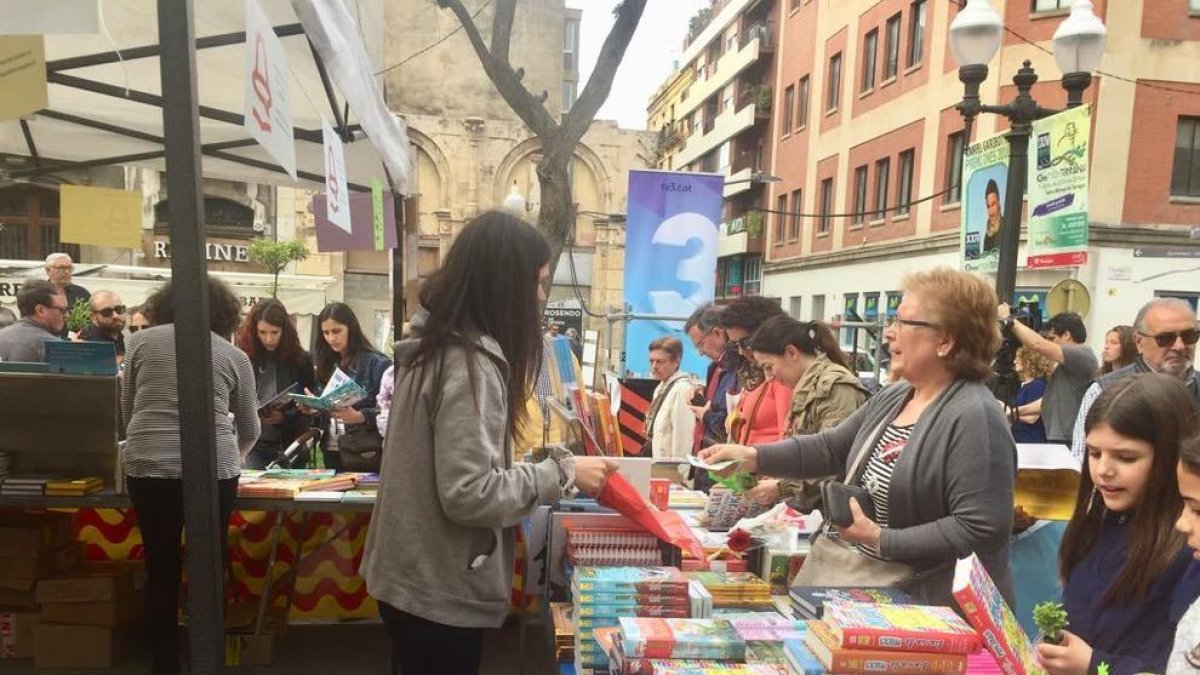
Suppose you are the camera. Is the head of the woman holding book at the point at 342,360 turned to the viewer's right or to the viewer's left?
to the viewer's left

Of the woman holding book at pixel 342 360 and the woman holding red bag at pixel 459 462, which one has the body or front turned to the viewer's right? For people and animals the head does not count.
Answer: the woman holding red bag at pixel 459 462

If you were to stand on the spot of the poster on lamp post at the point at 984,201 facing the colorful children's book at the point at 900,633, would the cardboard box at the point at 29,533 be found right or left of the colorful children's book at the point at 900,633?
right

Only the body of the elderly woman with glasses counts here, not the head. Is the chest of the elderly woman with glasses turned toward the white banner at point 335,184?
yes

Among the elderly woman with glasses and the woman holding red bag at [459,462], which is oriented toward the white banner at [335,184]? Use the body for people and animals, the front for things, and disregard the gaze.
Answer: the elderly woman with glasses

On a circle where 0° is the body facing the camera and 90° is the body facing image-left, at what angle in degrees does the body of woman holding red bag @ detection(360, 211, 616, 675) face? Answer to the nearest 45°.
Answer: approximately 270°

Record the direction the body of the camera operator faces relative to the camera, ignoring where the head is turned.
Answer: to the viewer's left

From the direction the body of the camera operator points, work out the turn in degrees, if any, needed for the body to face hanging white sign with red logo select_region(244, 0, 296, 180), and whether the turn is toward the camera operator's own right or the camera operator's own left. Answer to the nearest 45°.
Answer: approximately 45° to the camera operator's own left

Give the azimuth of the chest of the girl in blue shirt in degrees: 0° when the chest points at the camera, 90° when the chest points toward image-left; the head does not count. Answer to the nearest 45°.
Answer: approximately 45°

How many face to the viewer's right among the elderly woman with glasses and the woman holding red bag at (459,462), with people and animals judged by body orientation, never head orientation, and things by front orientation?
1

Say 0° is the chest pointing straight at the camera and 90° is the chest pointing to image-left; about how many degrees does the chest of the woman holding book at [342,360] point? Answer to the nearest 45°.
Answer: approximately 45°

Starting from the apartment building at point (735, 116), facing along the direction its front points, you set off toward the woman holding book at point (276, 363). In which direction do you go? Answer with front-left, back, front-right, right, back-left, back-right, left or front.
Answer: front-left

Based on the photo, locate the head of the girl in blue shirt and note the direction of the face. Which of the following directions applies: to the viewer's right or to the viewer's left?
to the viewer's left

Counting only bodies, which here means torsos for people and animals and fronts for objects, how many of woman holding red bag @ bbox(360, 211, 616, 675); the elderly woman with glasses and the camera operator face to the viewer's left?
2
